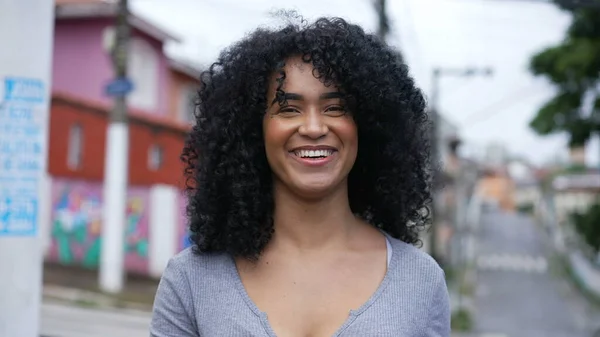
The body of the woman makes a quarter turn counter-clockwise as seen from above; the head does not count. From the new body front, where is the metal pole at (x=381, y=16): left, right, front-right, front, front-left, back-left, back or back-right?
left

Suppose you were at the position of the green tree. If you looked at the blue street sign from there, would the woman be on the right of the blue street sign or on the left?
left

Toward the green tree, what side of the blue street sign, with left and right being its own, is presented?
left

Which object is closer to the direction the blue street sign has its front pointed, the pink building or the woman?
the woman

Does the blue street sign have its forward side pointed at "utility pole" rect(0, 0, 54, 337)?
yes

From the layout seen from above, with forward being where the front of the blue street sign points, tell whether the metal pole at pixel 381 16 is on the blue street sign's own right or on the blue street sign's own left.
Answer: on the blue street sign's own left

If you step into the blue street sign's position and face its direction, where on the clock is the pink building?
The pink building is roughly at 6 o'clock from the blue street sign.

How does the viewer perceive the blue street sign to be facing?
facing the viewer

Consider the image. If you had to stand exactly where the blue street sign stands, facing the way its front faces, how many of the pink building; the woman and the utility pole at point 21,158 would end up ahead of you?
2

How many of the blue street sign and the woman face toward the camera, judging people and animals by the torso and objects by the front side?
2
